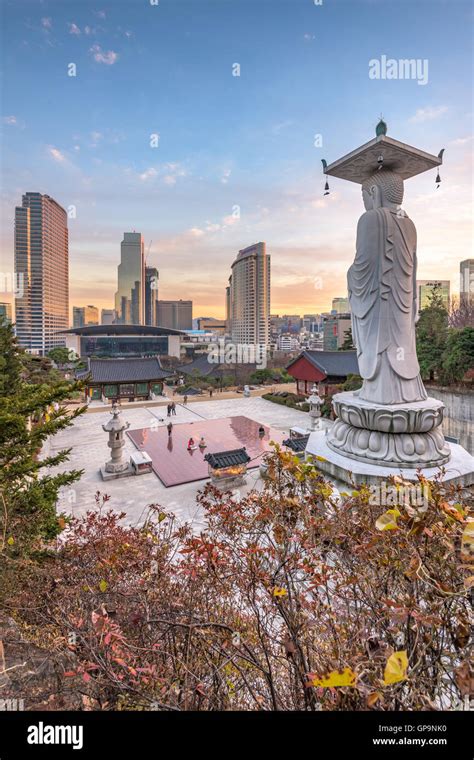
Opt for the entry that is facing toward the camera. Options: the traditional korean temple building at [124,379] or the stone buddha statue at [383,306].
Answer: the traditional korean temple building

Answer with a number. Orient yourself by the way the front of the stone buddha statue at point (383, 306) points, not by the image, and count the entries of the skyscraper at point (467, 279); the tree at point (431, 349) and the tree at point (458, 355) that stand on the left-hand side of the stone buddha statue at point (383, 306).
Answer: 0

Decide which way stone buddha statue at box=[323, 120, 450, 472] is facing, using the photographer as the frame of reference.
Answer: facing away from the viewer and to the left of the viewer

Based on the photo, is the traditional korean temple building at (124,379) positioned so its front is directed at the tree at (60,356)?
no

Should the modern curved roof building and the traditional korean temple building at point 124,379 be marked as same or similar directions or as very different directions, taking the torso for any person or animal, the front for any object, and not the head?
same or similar directions

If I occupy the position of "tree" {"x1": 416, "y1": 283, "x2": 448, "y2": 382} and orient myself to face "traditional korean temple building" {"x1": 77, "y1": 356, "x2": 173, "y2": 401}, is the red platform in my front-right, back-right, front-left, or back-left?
front-left

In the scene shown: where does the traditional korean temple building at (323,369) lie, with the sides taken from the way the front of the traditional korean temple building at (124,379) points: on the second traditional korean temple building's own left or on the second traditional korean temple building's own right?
on the second traditional korean temple building's own left

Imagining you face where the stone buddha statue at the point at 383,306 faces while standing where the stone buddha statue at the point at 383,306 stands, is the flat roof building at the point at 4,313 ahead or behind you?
ahead

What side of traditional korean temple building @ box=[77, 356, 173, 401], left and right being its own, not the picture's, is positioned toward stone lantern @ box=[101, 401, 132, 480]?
front

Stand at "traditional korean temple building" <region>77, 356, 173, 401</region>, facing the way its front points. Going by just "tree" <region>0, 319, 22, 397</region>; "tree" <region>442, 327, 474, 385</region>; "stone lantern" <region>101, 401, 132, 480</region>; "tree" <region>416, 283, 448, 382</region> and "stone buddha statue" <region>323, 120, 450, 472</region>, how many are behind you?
0

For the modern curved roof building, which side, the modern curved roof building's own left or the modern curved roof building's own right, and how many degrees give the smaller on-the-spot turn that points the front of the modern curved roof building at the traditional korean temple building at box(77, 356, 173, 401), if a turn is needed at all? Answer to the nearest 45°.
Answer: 0° — it already faces it

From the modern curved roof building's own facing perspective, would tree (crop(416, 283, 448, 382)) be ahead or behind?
ahead

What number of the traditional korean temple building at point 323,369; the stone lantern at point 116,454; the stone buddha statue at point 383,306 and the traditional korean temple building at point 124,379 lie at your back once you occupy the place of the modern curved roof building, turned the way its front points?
0

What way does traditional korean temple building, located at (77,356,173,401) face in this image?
toward the camera

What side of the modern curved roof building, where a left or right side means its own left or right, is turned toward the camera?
front
